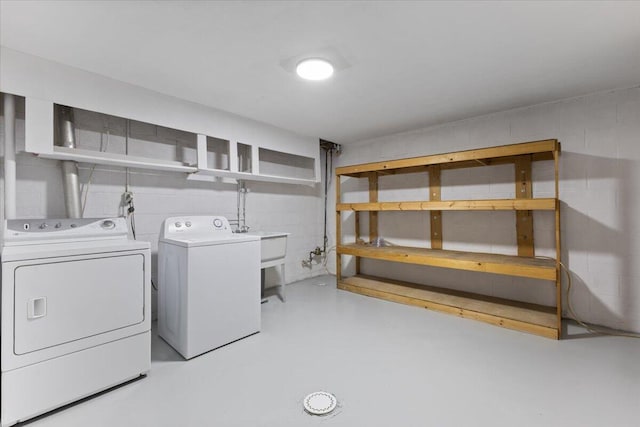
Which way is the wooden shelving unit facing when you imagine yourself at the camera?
facing the viewer and to the left of the viewer

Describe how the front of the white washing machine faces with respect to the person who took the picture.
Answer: facing the viewer and to the right of the viewer

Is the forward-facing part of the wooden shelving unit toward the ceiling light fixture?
yes

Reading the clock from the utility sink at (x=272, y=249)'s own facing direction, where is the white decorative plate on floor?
The white decorative plate on floor is roughly at 1 o'clock from the utility sink.

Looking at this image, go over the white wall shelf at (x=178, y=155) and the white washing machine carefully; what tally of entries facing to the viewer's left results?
0

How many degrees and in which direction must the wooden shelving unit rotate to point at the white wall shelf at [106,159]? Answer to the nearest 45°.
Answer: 0° — it already faces it

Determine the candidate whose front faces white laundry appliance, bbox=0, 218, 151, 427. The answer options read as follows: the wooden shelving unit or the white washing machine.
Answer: the wooden shelving unit

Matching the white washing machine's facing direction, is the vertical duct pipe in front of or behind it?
behind

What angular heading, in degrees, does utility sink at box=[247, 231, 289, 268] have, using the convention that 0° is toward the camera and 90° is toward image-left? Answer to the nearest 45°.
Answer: approximately 315°
